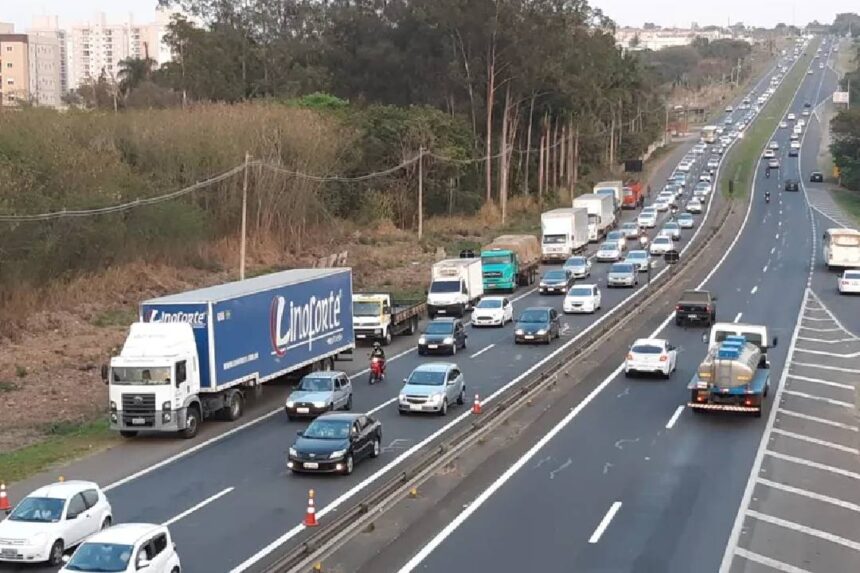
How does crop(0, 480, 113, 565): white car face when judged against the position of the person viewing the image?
facing the viewer and to the left of the viewer

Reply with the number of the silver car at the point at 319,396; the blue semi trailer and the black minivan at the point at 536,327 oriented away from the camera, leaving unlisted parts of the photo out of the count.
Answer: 0

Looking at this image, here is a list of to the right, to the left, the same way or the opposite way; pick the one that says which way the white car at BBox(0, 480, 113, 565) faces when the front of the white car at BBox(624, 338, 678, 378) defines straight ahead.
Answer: the opposite way

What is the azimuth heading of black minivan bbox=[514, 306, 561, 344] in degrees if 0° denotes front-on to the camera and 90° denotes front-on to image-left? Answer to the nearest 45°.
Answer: approximately 45°

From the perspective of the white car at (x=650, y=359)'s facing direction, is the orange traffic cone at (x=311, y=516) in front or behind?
behind

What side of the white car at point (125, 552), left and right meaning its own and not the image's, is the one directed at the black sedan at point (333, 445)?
back

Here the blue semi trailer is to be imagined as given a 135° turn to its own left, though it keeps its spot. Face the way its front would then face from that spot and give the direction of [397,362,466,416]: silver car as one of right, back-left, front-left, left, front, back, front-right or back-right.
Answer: front

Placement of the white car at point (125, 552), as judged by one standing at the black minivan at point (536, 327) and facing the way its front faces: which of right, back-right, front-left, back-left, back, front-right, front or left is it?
front-left

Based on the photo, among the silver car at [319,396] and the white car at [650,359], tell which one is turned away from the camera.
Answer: the white car

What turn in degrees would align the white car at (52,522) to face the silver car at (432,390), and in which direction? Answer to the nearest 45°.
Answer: approximately 180°

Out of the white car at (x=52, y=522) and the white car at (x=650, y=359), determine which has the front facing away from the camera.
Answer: the white car at (x=650, y=359)

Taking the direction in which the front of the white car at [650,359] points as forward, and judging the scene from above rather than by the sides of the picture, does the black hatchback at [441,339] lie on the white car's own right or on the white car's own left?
on the white car's own left

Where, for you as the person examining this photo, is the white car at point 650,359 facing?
facing away from the viewer

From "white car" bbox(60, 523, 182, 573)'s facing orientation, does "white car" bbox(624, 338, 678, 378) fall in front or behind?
behind

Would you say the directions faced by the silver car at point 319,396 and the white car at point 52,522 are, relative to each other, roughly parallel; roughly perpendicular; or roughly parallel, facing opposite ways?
roughly parallel

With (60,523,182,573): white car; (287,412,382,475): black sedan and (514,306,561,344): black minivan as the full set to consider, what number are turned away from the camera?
0

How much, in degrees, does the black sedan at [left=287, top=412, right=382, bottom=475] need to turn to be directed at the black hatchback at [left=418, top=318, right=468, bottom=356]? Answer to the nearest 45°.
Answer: approximately 135° to its right
